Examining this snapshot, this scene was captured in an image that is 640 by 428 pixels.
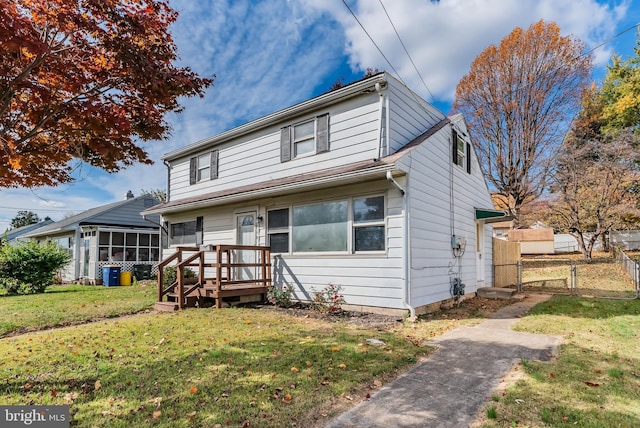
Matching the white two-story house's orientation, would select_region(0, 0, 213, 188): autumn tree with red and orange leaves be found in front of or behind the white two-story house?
in front

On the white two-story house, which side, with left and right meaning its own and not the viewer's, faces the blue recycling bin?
right

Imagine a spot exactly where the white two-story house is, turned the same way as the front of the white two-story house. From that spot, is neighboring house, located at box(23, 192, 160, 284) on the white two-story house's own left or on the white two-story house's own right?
on the white two-story house's own right

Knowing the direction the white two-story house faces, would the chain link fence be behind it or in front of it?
behind

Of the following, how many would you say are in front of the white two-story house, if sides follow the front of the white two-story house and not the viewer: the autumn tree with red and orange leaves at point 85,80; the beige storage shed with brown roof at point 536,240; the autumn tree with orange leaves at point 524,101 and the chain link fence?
1

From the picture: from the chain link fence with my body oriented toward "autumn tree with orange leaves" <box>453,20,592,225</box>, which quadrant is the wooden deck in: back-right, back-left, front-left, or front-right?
back-left

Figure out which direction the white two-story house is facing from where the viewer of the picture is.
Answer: facing the viewer and to the left of the viewer

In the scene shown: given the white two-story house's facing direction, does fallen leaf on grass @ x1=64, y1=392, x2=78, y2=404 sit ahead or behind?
ahead

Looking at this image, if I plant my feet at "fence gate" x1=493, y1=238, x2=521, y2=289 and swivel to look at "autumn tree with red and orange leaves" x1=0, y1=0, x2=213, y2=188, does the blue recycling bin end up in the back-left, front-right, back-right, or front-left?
front-right

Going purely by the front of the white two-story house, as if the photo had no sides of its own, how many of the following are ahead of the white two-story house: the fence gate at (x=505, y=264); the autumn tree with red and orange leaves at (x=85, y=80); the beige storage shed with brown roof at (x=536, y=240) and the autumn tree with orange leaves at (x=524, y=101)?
1

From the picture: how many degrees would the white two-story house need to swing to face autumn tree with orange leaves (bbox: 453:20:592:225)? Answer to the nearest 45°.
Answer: approximately 180°

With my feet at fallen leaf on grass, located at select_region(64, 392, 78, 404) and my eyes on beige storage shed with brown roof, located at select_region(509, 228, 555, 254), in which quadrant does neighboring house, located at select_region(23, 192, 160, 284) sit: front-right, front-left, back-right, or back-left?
front-left

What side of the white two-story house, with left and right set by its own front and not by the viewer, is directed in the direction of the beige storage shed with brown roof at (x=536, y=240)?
back
